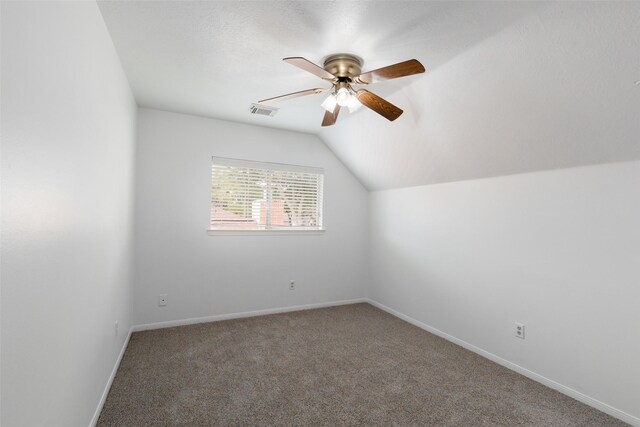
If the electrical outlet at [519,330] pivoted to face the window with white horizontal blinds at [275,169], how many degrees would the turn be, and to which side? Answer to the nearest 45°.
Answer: approximately 45° to its right

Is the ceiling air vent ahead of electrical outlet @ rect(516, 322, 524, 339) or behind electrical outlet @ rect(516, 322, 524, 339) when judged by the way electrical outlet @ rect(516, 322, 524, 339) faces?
ahead

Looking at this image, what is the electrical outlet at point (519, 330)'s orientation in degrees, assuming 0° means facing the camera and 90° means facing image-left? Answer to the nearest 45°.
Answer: approximately 45°
